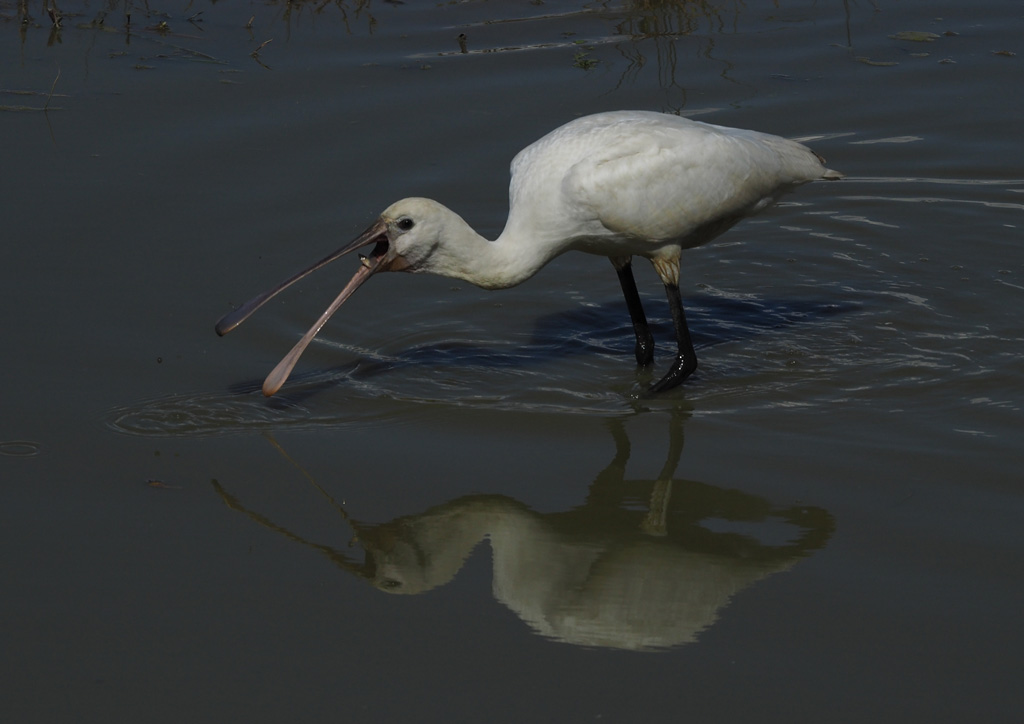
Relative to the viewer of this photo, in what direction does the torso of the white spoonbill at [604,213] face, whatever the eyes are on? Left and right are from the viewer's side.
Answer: facing to the left of the viewer
